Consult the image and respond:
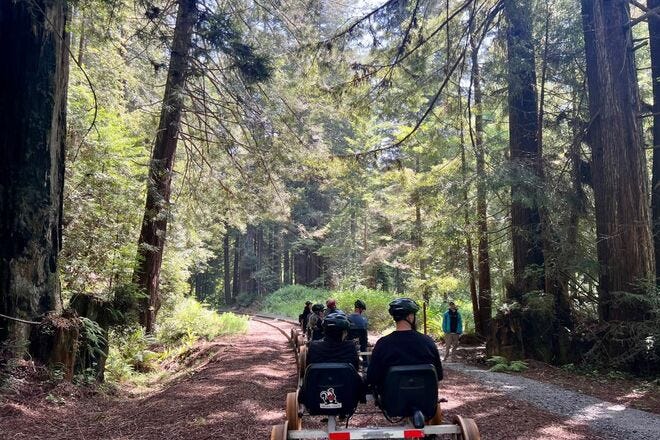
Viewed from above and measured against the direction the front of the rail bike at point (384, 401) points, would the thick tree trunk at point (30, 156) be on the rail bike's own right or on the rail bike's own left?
on the rail bike's own left

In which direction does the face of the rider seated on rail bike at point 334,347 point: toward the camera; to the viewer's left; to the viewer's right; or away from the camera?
away from the camera

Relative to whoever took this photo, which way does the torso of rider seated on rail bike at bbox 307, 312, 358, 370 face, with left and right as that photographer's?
facing away from the viewer

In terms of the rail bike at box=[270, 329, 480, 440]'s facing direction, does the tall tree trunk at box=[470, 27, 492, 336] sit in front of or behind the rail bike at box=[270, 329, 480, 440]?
in front

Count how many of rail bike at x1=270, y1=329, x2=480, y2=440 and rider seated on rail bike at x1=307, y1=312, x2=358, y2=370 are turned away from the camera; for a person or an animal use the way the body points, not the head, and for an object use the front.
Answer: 2

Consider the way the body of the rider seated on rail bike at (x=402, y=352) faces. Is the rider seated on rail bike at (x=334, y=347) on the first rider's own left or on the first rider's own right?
on the first rider's own left

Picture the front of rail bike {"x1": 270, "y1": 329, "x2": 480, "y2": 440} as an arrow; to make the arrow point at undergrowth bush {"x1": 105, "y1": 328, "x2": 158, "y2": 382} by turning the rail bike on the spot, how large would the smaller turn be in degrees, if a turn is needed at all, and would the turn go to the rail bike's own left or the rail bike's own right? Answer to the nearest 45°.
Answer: approximately 45° to the rail bike's own left

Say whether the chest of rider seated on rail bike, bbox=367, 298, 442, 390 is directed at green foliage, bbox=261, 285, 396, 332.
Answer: yes

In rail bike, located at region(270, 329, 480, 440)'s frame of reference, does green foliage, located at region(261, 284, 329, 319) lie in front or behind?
in front

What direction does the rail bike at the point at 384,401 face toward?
away from the camera

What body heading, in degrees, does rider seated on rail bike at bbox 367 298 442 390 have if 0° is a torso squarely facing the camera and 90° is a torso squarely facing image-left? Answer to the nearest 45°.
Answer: approximately 180°

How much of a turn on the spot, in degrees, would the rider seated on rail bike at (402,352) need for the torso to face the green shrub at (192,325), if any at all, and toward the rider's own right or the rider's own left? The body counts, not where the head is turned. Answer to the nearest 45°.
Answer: approximately 45° to the rider's own left
